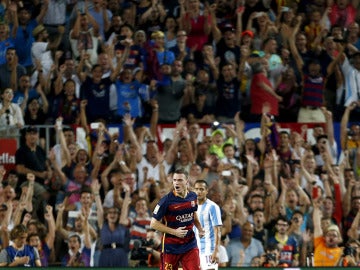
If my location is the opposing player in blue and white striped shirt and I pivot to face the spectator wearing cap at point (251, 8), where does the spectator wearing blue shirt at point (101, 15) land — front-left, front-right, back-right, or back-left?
front-left

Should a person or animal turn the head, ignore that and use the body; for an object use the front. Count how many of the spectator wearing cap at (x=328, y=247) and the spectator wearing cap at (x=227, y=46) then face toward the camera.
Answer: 2

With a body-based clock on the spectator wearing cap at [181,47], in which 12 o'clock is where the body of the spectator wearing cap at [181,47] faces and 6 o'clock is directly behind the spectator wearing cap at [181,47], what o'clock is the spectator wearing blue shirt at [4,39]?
the spectator wearing blue shirt at [4,39] is roughly at 3 o'clock from the spectator wearing cap at [181,47].

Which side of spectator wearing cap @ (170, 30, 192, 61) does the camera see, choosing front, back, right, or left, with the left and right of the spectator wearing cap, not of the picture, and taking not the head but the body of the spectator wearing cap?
front

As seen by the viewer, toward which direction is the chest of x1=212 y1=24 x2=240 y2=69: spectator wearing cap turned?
toward the camera

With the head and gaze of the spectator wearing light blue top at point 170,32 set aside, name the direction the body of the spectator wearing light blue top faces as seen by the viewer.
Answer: toward the camera

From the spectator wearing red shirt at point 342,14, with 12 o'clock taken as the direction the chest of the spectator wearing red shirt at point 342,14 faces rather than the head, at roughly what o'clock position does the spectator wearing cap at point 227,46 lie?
the spectator wearing cap at point 227,46 is roughly at 2 o'clock from the spectator wearing red shirt at point 342,14.

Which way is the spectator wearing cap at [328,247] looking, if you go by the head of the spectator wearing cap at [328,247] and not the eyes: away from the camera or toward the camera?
toward the camera

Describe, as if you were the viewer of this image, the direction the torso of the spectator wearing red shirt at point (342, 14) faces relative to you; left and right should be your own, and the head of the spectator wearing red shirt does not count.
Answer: facing the viewer

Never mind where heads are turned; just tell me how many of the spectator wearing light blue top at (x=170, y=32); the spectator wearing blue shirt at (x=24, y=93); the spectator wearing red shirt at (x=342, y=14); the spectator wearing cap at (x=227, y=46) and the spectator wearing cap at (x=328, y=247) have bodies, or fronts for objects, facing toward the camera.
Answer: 5

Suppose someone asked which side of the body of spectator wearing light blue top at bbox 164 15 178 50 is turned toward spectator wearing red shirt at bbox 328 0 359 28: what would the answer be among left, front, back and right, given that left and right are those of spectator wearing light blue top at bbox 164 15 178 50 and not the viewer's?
left

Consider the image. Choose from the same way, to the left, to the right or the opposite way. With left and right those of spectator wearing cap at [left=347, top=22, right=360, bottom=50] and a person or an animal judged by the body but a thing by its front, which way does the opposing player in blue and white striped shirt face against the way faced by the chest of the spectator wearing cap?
the same way

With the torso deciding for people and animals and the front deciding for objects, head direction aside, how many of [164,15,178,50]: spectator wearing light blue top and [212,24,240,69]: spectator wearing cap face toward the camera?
2

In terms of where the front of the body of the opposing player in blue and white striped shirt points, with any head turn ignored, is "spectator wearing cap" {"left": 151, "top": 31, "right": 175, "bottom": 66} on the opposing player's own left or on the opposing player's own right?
on the opposing player's own right

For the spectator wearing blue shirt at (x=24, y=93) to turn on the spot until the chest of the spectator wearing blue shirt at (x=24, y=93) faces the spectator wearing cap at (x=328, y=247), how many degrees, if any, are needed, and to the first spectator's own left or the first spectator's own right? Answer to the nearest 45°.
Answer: approximately 45° to the first spectator's own left
